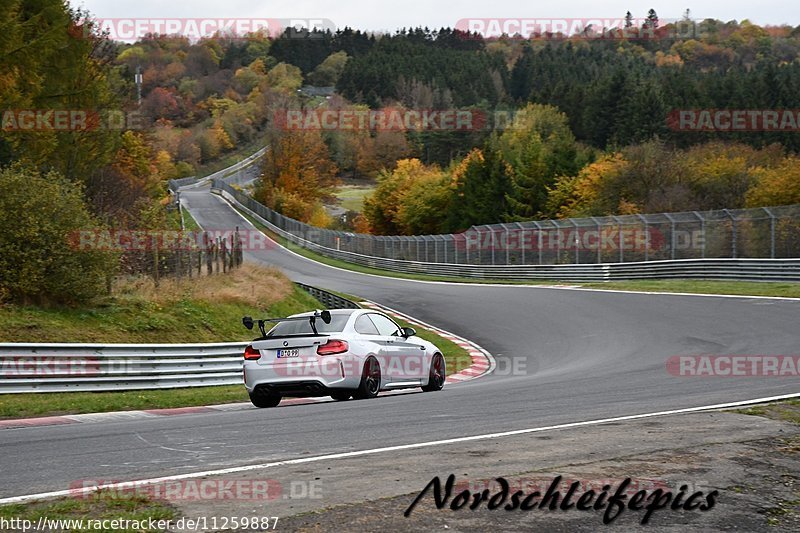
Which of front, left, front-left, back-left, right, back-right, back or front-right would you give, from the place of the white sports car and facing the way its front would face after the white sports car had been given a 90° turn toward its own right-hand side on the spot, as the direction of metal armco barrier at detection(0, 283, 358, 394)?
back

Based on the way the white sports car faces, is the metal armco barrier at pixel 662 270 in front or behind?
in front

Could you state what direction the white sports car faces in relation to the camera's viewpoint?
facing away from the viewer and to the right of the viewer

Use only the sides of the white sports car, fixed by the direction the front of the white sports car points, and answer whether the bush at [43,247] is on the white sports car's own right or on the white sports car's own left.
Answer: on the white sports car's own left

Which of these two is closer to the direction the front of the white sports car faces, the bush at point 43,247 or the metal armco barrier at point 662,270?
the metal armco barrier

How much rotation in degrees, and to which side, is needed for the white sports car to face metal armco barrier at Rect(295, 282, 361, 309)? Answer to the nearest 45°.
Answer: approximately 45° to its left

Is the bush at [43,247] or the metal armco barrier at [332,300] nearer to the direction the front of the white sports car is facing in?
the metal armco barrier
